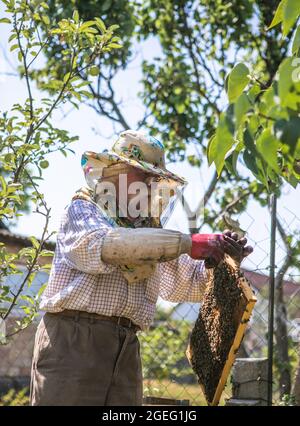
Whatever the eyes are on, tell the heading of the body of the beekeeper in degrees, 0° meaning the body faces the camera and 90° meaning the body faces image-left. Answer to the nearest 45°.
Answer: approximately 315°
